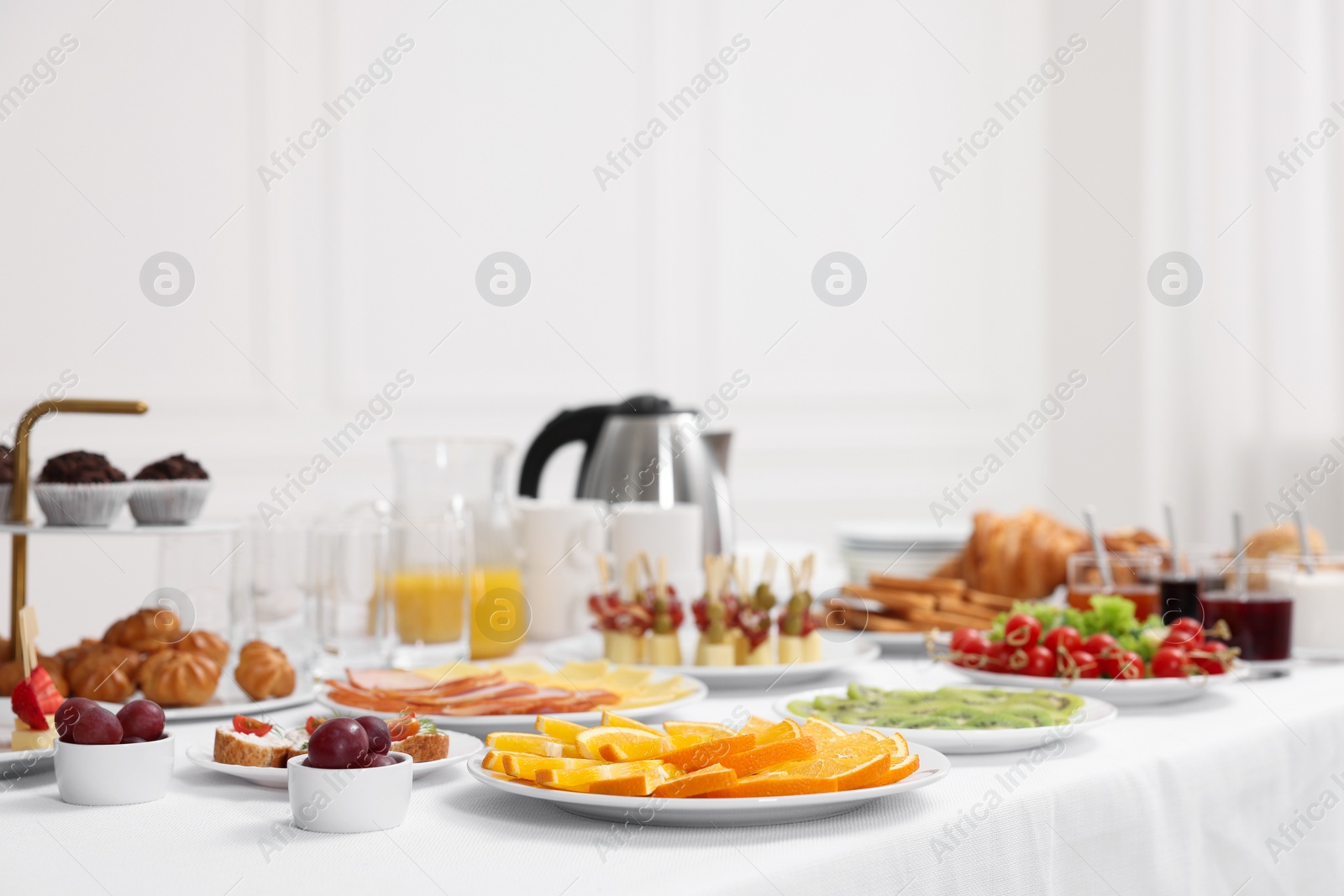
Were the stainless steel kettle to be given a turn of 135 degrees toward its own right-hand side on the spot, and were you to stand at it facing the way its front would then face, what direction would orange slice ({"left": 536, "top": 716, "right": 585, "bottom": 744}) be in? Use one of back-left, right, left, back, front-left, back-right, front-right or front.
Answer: front-left

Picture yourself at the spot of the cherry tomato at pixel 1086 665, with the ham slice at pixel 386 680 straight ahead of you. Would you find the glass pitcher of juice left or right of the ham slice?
right

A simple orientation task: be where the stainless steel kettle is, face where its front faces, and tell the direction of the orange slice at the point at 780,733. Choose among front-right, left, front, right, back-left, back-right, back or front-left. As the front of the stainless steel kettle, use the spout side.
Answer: right

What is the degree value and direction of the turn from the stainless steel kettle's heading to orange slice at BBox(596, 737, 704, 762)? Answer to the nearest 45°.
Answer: approximately 90° to its right

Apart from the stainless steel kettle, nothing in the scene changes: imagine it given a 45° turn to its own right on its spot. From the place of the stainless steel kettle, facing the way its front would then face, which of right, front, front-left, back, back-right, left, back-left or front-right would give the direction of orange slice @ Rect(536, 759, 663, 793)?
front-right

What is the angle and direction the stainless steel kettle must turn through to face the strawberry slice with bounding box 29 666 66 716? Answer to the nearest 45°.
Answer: approximately 135° to its right

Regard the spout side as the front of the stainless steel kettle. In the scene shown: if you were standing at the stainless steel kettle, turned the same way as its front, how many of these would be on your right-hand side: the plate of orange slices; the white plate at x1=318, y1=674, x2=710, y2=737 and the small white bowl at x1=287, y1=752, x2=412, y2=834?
3

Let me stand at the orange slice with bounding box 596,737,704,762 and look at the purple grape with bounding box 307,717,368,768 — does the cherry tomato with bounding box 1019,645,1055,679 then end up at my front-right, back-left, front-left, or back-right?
back-right

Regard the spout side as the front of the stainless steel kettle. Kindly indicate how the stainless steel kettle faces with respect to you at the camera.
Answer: facing to the right of the viewer

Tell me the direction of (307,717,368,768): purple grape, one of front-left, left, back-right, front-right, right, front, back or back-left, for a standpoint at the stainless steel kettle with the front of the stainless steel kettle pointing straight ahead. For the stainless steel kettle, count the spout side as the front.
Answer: right

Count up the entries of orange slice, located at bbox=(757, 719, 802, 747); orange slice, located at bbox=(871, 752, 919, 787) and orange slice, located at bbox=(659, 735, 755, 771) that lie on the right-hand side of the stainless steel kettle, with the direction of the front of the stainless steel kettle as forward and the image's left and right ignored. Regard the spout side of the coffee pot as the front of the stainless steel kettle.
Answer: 3

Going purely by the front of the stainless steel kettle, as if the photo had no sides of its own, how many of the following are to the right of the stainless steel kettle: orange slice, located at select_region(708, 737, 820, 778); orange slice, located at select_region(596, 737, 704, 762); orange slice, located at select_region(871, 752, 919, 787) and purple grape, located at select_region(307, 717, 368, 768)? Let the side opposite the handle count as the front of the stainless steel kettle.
4

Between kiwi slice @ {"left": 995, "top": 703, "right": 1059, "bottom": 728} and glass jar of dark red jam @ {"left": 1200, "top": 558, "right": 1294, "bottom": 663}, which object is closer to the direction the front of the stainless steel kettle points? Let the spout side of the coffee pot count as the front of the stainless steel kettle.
the glass jar of dark red jam

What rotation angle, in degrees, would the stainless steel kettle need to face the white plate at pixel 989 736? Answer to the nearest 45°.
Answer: approximately 90° to its right

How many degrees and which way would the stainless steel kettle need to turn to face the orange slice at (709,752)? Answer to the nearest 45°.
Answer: approximately 90° to its right

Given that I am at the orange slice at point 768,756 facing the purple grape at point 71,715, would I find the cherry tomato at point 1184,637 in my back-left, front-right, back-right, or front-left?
back-right

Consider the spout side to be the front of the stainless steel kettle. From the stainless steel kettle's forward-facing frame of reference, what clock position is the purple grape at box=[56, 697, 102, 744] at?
The purple grape is roughly at 4 o'clock from the stainless steel kettle.
